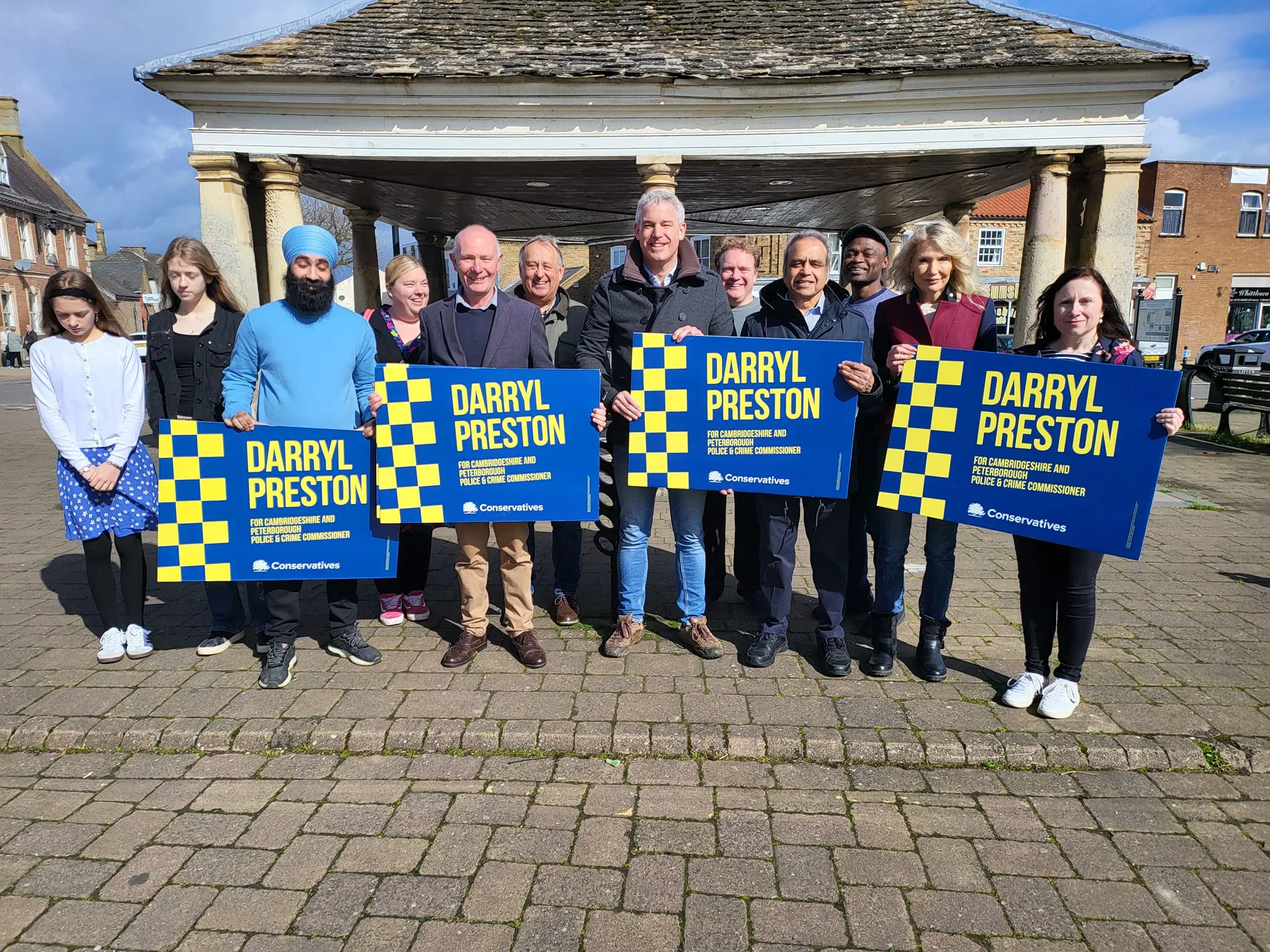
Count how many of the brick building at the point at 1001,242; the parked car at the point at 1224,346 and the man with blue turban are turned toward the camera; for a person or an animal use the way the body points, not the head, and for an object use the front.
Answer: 2

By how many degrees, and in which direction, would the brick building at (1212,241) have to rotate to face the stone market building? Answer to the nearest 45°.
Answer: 0° — it already faces it

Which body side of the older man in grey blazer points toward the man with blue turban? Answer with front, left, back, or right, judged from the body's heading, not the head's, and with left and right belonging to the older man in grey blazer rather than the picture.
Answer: right

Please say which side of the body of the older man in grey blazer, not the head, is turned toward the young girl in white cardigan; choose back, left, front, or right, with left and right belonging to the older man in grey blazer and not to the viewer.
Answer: right

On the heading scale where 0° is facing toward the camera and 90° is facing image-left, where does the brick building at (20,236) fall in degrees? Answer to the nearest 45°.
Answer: approximately 315°

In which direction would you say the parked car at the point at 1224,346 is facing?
to the viewer's left
